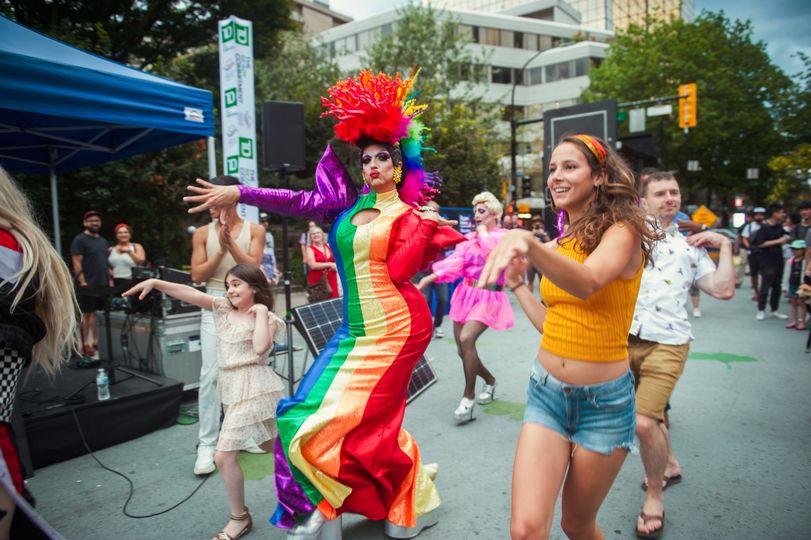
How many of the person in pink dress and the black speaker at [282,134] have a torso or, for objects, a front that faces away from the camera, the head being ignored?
0

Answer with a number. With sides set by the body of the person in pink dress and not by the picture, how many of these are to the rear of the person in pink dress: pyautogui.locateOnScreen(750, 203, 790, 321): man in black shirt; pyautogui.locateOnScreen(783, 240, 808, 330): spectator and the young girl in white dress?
2

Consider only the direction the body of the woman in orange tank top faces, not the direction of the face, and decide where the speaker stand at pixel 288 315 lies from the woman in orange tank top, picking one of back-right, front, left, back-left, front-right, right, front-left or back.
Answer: right

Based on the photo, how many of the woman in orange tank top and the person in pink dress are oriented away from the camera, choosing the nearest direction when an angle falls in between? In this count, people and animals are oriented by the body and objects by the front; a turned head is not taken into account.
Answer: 0

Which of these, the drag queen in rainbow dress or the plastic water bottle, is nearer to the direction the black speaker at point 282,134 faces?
the drag queen in rainbow dress

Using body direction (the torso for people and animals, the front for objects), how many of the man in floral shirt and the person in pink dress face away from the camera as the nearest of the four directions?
0

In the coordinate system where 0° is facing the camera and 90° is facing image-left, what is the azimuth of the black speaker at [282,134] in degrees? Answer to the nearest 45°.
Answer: approximately 0°

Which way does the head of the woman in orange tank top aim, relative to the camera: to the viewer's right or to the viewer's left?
to the viewer's left

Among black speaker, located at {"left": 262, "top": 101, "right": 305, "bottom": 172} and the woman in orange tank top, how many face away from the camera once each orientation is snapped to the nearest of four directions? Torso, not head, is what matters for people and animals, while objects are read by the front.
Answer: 0

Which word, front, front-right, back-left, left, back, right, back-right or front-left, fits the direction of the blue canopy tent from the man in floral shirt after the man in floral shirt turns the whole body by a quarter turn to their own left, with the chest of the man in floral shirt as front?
back-right
